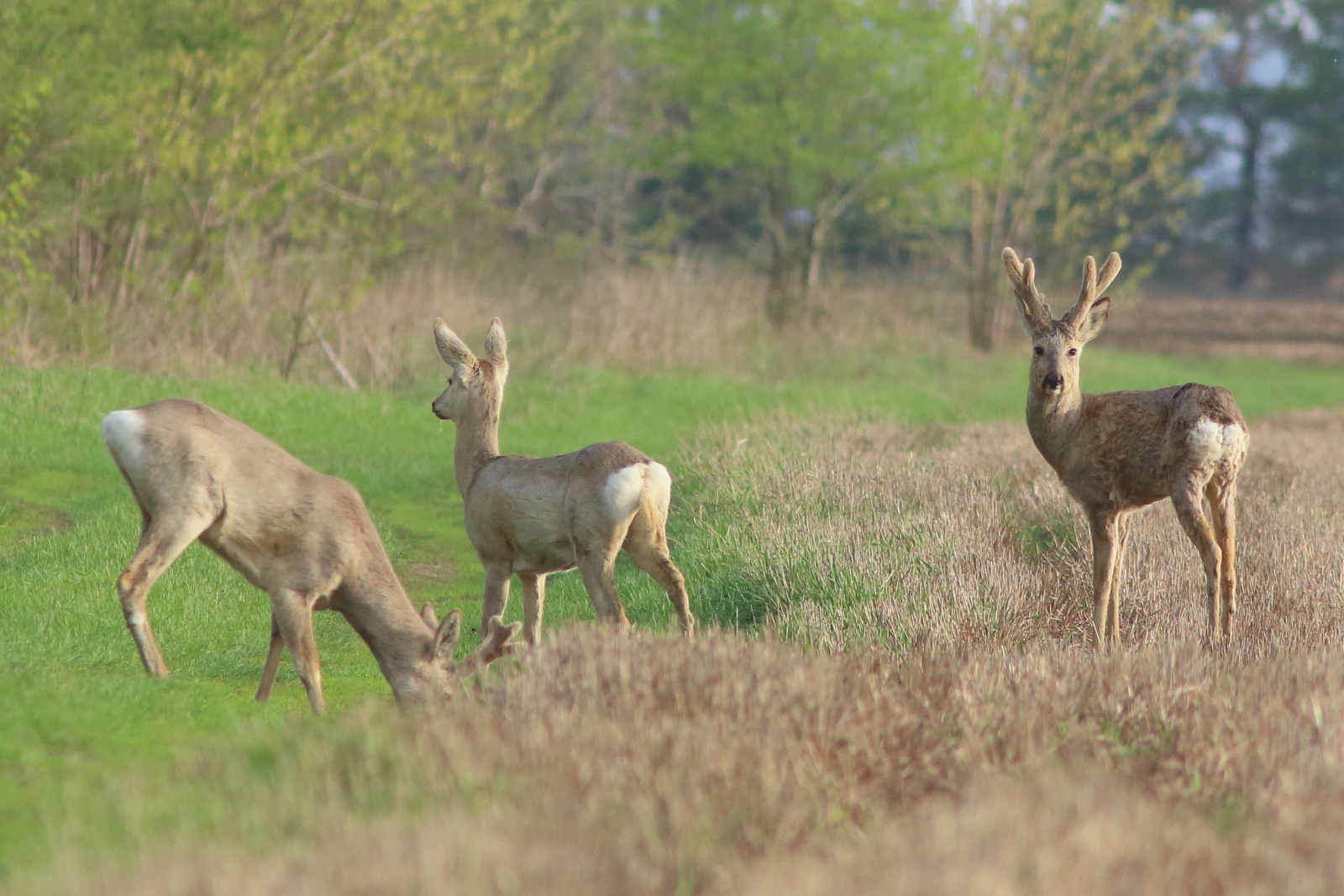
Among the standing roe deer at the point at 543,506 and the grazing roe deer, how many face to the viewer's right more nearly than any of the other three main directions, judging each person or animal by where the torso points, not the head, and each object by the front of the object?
1

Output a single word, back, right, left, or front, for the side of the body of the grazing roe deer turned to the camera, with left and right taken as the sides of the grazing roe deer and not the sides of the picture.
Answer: right

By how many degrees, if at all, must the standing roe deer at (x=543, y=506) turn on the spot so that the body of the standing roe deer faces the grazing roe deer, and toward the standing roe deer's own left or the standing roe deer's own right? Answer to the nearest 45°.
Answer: approximately 90° to the standing roe deer's own left

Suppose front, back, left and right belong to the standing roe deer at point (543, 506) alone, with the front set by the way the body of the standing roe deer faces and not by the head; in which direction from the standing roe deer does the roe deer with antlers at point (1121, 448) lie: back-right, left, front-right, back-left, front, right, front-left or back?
back-right

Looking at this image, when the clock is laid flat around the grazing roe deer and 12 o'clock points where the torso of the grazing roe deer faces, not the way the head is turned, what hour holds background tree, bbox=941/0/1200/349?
The background tree is roughly at 10 o'clock from the grazing roe deer.
